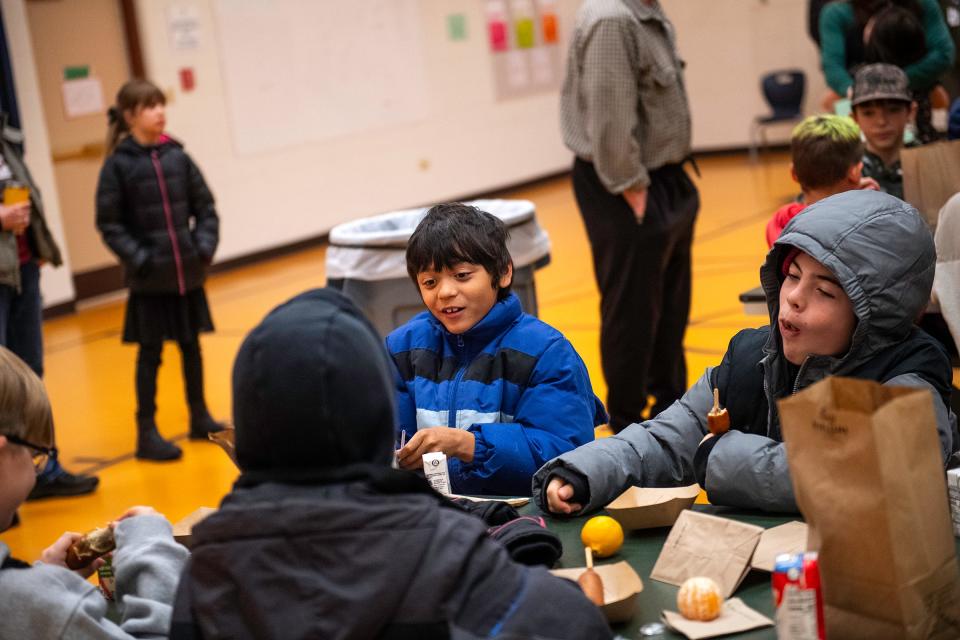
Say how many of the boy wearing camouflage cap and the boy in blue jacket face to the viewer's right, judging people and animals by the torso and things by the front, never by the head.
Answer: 0

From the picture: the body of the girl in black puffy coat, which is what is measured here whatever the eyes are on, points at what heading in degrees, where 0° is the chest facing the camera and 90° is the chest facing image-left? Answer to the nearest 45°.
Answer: approximately 315°

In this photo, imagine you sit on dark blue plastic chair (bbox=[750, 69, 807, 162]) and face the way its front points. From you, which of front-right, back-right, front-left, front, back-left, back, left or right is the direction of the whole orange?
front-left

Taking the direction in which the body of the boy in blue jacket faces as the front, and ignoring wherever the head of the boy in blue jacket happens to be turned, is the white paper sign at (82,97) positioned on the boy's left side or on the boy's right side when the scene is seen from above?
on the boy's right side

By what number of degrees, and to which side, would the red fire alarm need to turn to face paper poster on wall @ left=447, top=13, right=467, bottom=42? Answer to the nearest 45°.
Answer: approximately 90° to its left

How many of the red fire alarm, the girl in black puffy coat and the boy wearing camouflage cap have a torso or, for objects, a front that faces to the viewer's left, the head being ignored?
0

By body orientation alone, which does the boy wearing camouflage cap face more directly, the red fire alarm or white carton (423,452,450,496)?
the white carton

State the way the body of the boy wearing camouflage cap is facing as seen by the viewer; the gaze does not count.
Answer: toward the camera

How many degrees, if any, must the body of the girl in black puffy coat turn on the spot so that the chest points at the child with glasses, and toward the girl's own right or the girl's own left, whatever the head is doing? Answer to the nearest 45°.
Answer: approximately 45° to the girl's own right

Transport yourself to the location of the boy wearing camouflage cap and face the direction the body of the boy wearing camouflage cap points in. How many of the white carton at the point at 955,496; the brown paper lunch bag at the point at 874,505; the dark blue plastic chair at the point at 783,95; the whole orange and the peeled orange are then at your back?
1

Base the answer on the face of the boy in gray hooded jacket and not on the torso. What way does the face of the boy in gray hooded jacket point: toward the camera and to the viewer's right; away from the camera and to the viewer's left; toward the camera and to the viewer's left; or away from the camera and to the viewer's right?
toward the camera and to the viewer's left

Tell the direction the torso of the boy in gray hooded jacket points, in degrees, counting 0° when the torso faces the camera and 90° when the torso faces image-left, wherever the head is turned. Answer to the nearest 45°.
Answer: approximately 45°

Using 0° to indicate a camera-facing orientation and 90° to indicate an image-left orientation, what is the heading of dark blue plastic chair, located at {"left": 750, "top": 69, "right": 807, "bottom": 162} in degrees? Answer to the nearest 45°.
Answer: approximately 45°

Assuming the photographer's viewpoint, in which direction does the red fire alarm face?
facing the viewer and to the right of the viewer

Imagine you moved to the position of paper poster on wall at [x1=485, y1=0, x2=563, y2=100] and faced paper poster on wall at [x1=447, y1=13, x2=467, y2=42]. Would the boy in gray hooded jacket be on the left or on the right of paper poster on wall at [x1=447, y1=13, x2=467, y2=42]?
left
